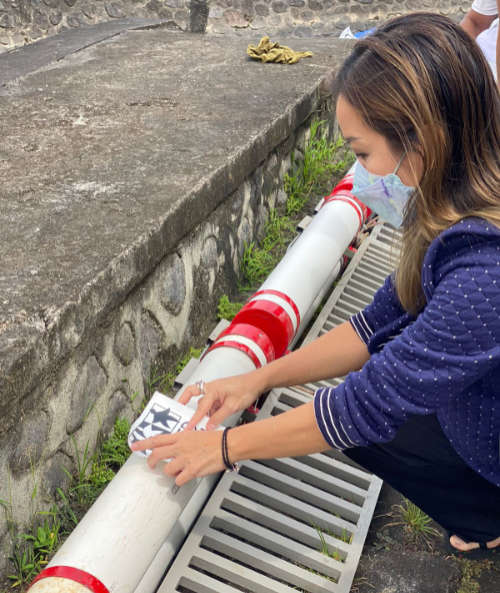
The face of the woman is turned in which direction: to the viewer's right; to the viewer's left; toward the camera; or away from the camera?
to the viewer's left

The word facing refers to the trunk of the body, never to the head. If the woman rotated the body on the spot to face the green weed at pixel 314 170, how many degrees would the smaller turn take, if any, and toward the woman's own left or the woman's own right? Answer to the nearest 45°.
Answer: approximately 90° to the woman's own right

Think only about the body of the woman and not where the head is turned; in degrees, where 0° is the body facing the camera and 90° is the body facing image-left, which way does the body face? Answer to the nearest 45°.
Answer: approximately 90°
